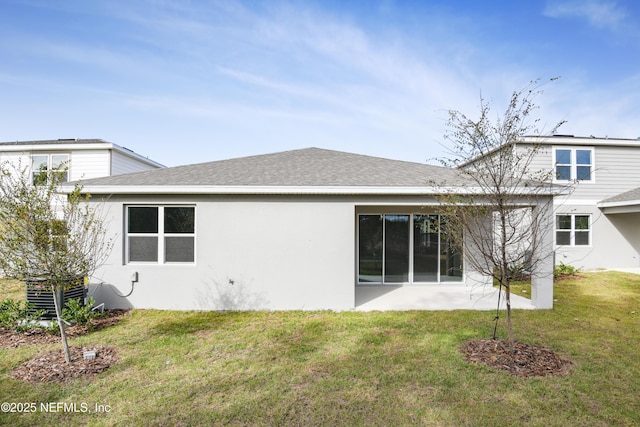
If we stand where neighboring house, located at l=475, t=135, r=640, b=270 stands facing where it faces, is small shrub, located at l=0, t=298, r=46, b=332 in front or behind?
behind

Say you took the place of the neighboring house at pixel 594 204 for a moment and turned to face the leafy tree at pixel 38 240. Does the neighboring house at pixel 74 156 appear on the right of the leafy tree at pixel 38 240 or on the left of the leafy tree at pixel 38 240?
right

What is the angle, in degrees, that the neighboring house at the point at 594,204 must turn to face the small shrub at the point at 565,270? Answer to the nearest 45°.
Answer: approximately 180°

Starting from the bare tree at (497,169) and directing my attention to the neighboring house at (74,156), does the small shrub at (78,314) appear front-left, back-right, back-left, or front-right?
front-left

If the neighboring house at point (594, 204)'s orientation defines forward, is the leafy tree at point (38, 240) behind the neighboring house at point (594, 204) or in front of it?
behind

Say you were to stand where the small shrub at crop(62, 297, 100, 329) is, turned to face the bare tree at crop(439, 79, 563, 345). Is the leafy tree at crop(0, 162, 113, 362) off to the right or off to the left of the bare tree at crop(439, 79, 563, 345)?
right

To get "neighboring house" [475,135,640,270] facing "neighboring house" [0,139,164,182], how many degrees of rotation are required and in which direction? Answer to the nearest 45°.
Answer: approximately 135° to its left

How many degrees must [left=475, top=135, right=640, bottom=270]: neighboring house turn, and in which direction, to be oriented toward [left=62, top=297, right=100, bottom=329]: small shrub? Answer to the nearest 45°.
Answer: approximately 135° to its left

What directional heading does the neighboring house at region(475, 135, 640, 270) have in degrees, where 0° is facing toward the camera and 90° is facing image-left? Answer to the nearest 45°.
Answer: approximately 180°

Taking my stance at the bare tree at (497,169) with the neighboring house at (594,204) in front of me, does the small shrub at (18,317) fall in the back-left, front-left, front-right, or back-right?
back-left

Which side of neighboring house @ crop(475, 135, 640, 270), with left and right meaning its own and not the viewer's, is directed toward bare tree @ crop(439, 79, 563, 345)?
back
